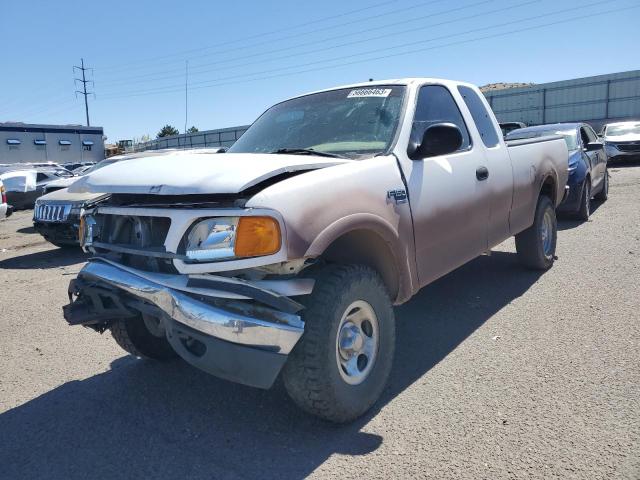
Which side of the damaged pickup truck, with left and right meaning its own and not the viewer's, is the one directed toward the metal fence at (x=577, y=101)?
back

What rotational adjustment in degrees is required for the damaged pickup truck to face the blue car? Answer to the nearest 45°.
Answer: approximately 180°

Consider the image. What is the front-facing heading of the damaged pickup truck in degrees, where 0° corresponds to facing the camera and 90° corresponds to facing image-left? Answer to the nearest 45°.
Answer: approximately 45°
